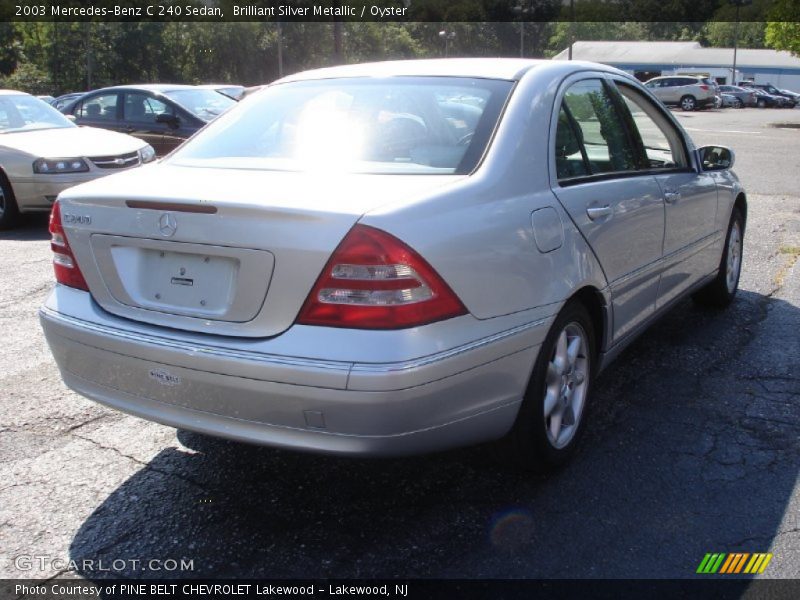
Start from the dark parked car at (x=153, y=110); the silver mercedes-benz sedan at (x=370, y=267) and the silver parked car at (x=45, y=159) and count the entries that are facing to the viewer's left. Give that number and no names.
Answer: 0

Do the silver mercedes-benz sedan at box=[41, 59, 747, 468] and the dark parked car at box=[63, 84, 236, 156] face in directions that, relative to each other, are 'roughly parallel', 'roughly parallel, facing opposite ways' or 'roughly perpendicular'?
roughly perpendicular

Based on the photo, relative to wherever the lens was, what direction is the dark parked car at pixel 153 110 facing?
facing the viewer and to the right of the viewer

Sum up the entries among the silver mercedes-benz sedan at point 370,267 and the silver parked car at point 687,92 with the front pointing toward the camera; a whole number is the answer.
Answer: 0

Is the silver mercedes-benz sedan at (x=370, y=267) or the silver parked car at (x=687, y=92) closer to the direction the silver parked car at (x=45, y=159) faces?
the silver mercedes-benz sedan

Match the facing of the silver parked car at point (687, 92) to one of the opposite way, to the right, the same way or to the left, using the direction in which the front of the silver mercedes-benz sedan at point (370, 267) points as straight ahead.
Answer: to the left

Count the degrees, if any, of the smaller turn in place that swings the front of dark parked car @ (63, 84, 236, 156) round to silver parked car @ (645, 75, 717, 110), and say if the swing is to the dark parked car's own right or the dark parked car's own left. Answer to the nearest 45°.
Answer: approximately 90° to the dark parked car's own left

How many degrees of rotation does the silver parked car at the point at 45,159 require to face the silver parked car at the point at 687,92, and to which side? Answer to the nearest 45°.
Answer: approximately 90° to its left

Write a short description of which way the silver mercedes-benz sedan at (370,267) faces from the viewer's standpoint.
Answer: facing away from the viewer and to the right of the viewer

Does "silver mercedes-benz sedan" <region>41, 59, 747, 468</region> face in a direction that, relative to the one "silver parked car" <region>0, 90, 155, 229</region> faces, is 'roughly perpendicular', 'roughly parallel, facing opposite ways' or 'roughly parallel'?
roughly perpendicular

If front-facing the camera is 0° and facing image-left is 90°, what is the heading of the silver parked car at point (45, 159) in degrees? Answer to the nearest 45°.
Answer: approximately 315°

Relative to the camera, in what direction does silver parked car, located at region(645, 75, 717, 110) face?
facing away from the viewer and to the left of the viewer

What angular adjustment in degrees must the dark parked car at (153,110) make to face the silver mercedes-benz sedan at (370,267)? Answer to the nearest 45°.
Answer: approximately 45° to its right
